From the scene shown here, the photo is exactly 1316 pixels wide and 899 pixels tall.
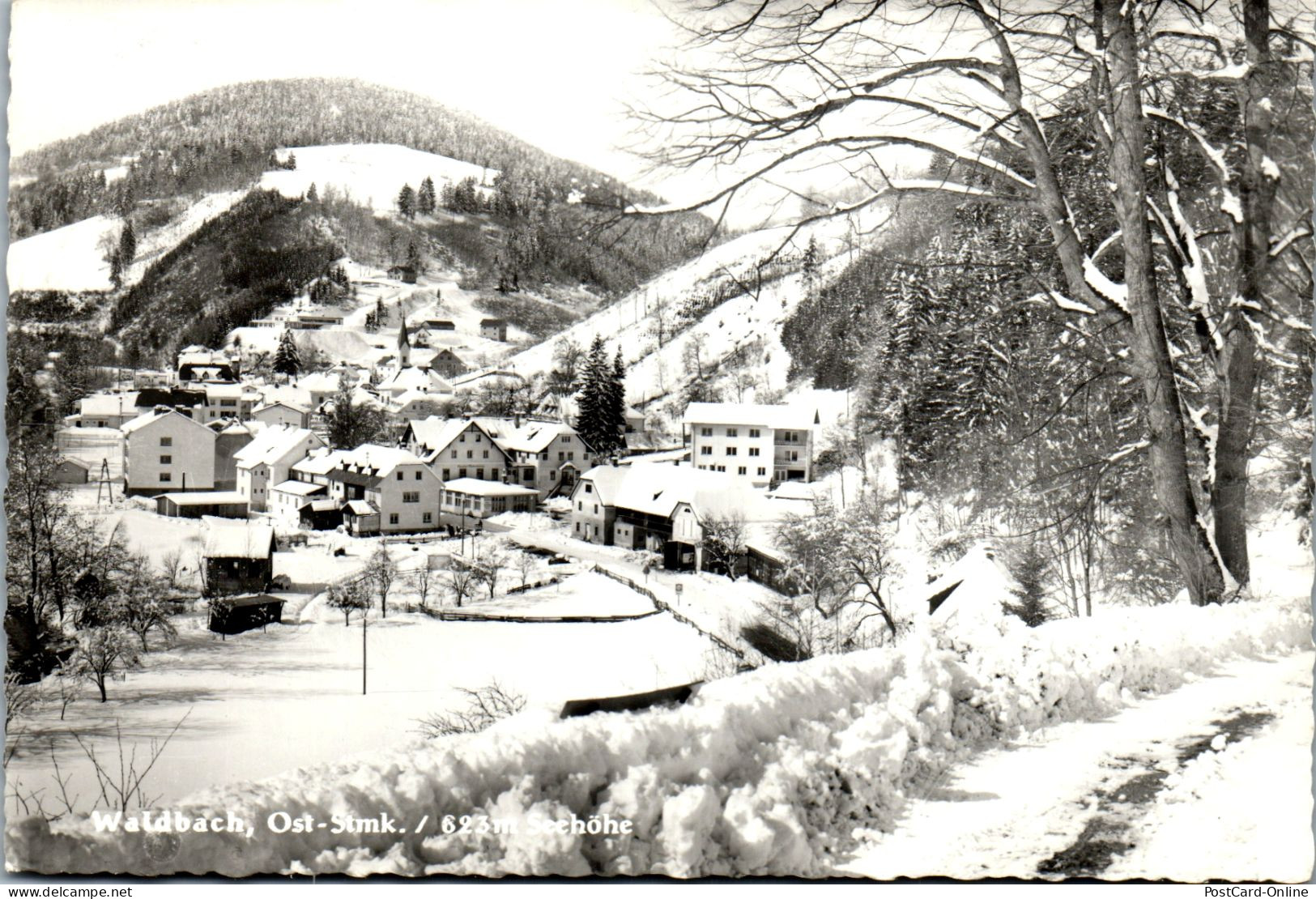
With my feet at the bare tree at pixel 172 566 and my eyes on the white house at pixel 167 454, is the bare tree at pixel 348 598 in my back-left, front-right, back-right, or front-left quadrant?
back-right

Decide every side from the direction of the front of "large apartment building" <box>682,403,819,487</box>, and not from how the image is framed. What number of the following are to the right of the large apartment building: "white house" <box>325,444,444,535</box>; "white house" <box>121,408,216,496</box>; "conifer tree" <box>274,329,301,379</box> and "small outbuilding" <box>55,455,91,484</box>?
4

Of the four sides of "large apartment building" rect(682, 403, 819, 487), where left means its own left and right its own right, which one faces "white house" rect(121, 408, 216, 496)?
right

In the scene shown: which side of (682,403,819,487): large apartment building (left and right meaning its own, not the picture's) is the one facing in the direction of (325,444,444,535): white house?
right

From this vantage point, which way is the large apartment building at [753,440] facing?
toward the camera

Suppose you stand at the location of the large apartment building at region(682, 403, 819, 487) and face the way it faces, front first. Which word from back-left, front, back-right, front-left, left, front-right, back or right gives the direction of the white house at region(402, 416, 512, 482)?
right

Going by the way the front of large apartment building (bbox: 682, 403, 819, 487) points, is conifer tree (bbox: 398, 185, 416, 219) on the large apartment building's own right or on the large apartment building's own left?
on the large apartment building's own right

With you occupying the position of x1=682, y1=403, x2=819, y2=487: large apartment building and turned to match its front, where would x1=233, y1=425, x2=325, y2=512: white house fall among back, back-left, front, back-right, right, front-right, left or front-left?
right

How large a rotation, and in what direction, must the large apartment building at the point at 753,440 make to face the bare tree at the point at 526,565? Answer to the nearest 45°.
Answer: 0° — it already faces it
